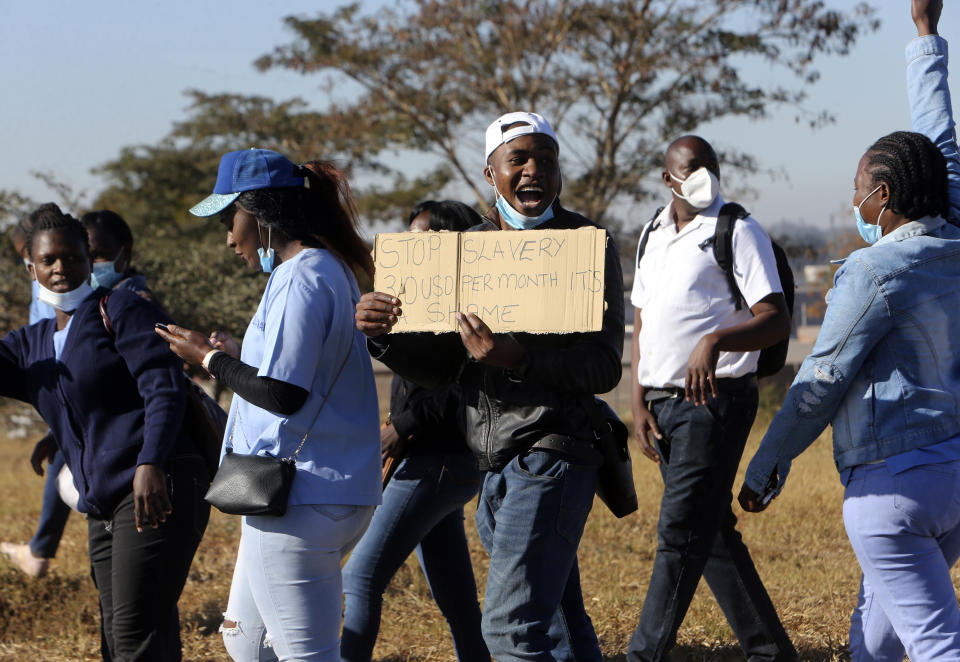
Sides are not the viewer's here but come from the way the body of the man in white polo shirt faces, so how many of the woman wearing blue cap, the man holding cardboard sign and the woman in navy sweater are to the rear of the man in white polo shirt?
0

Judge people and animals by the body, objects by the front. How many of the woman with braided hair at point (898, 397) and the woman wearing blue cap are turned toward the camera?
0

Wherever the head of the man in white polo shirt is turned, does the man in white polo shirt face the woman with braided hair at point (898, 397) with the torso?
no

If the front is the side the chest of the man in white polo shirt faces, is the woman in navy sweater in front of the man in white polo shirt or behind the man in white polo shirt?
in front

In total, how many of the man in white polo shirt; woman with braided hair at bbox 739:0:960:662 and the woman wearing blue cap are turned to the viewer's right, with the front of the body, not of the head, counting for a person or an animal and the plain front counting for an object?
0

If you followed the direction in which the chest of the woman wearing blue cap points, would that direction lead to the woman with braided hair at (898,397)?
no

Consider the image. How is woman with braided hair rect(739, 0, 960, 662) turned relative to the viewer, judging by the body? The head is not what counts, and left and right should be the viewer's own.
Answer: facing away from the viewer and to the left of the viewer

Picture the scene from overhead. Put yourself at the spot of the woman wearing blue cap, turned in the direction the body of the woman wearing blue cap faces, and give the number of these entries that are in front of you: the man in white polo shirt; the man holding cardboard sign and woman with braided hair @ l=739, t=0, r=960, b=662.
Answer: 0

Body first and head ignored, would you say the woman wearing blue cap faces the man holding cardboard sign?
no

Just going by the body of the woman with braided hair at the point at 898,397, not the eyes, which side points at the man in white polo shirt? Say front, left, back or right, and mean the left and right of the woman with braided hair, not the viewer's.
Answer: front

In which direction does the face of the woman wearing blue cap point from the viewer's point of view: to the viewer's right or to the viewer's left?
to the viewer's left

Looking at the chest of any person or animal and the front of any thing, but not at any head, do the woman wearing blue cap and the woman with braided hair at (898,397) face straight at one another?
no

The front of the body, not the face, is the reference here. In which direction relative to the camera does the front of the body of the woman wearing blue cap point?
to the viewer's left

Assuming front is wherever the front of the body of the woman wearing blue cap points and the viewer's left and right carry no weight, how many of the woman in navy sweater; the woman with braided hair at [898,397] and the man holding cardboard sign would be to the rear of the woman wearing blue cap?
2

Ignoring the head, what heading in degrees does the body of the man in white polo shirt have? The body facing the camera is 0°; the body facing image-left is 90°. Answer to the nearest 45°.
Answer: approximately 45°
